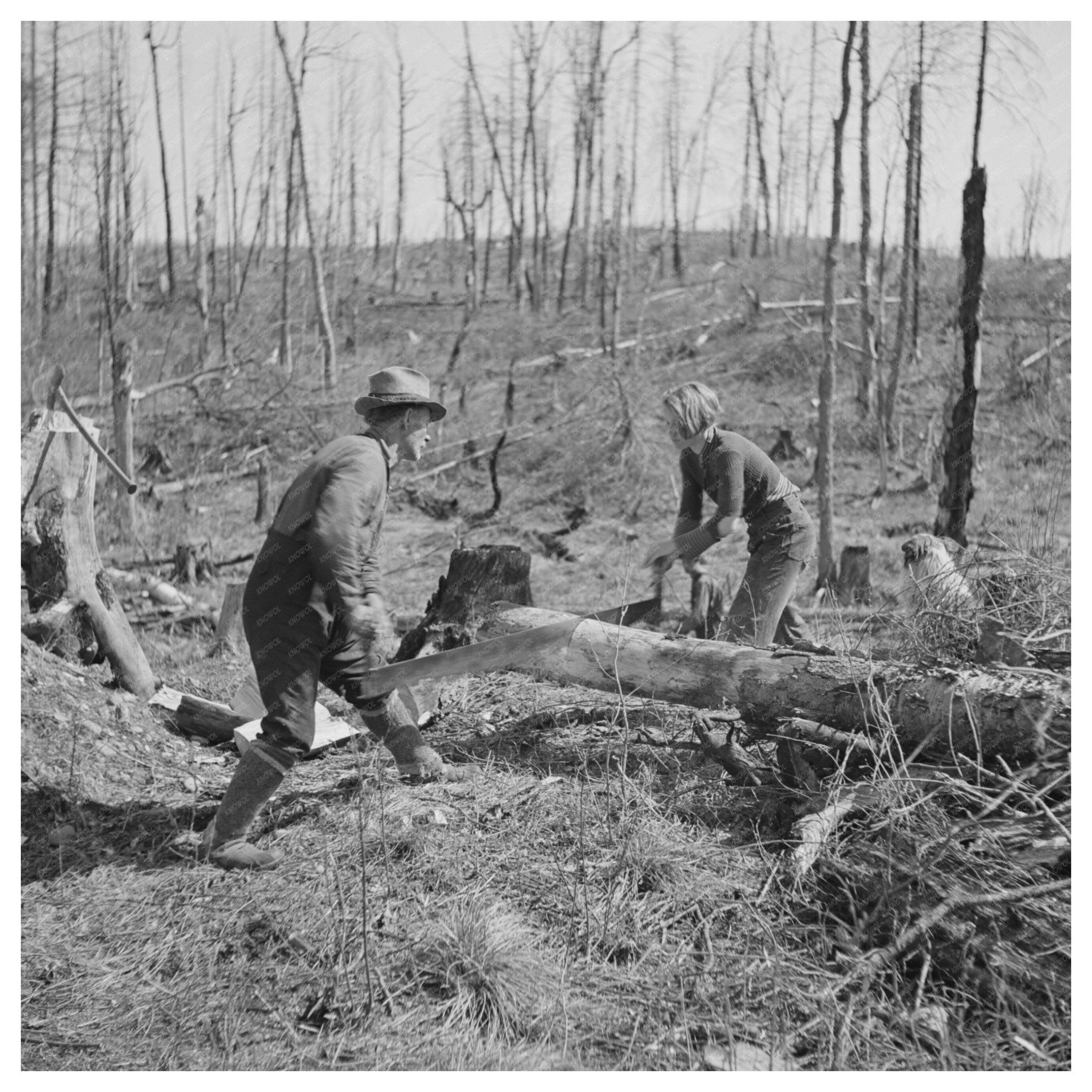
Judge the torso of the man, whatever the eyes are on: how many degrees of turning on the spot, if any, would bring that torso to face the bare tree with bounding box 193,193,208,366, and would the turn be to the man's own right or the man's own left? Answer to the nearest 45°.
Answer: approximately 90° to the man's own left

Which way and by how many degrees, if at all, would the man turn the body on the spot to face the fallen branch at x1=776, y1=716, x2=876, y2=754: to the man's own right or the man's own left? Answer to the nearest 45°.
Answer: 0° — they already face it

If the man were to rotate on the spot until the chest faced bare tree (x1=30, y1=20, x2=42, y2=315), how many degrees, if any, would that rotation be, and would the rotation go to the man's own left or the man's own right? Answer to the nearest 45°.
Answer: approximately 90° to the man's own left

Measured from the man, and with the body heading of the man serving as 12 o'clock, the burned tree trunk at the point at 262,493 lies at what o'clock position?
The burned tree trunk is roughly at 9 o'clock from the man.

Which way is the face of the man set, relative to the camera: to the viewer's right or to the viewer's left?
to the viewer's right

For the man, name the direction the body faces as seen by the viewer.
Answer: to the viewer's right

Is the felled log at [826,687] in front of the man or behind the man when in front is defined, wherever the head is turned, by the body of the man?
in front
